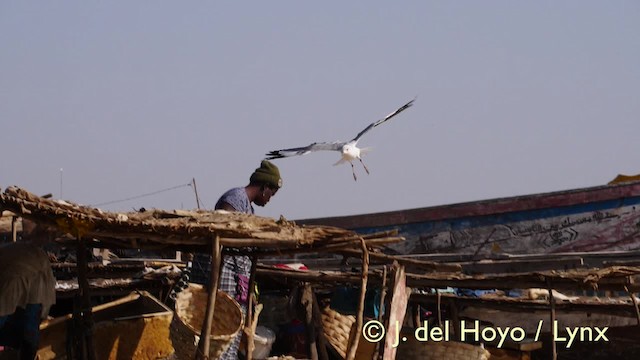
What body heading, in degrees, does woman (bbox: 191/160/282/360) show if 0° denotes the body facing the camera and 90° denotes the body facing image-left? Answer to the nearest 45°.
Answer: approximately 270°

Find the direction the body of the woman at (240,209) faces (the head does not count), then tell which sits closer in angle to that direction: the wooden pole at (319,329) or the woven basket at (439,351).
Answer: the woven basket

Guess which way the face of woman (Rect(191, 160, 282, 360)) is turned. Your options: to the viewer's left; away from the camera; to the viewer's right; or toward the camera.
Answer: to the viewer's right
